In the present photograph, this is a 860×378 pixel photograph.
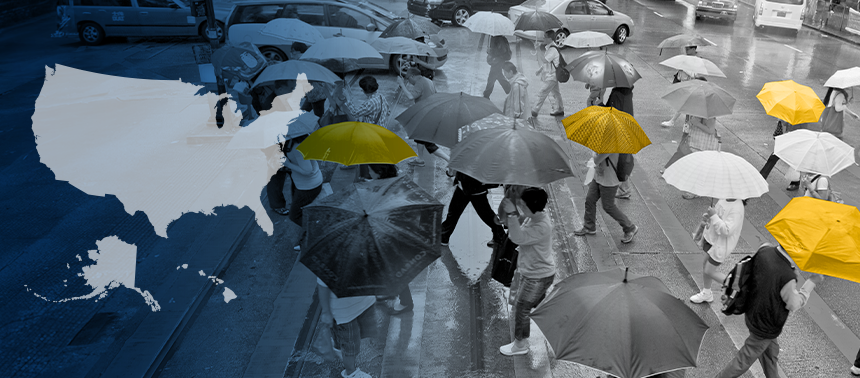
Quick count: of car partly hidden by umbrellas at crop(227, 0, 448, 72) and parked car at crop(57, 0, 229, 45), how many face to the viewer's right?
2

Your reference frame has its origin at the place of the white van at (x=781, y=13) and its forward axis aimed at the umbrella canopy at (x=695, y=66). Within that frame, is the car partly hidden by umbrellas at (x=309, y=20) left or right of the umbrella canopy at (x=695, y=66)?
right

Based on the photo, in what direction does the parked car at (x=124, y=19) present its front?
to the viewer's right

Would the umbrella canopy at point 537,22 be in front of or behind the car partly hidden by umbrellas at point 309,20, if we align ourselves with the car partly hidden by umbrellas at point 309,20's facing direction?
in front
